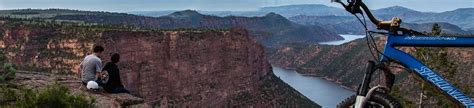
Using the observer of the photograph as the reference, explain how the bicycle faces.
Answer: facing to the left of the viewer

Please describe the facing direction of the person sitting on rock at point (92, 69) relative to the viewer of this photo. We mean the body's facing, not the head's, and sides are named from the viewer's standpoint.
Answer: facing away from the viewer and to the right of the viewer

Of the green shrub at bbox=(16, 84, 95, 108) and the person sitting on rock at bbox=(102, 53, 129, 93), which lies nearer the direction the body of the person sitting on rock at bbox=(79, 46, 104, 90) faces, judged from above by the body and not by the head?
the person sitting on rock

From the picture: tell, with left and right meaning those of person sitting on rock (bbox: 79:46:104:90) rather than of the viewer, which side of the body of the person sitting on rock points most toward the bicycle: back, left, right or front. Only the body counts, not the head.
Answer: back

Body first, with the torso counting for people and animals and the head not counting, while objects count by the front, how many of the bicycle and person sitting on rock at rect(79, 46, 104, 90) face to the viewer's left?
1

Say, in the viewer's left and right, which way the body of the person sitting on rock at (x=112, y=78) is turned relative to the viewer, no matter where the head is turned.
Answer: facing away from the viewer and to the right of the viewer

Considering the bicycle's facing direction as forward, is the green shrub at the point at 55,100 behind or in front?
in front

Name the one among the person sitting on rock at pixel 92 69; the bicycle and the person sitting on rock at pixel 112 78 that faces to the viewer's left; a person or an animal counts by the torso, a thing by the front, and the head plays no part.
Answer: the bicycle

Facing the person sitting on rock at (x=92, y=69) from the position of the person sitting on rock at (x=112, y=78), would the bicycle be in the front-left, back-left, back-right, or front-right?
back-left

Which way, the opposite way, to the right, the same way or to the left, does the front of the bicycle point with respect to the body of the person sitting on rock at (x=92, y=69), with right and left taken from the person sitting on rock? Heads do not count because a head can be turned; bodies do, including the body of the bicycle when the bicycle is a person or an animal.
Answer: to the left

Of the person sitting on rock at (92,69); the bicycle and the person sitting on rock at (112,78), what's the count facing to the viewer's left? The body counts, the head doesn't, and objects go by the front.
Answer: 1
